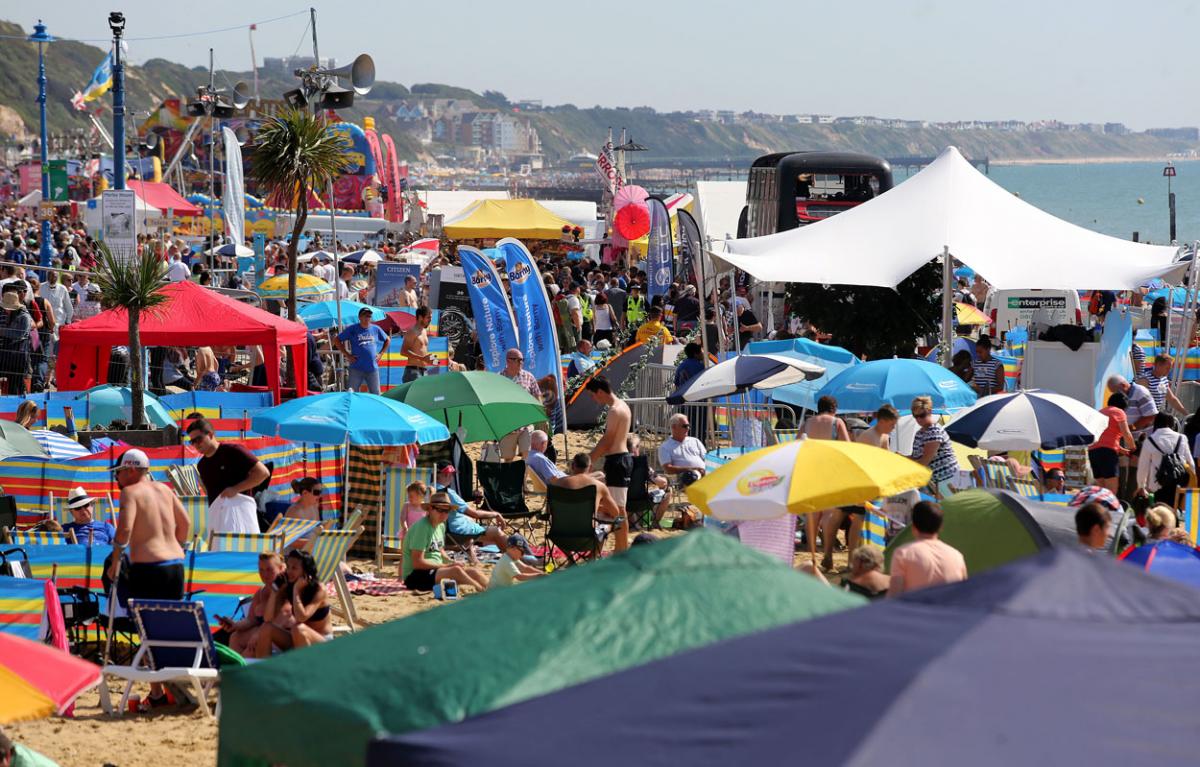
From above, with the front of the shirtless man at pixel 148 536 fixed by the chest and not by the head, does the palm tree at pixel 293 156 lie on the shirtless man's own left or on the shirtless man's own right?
on the shirtless man's own right

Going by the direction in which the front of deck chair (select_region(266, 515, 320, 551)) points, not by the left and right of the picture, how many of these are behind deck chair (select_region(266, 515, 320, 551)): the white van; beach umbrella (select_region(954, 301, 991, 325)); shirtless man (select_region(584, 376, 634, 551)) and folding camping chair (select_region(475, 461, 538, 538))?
4

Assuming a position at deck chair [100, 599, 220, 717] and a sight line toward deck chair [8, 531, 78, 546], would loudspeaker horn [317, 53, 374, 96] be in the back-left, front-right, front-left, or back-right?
front-right

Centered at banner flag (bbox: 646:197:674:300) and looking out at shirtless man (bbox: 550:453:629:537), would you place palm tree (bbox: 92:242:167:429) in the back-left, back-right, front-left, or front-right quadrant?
front-right

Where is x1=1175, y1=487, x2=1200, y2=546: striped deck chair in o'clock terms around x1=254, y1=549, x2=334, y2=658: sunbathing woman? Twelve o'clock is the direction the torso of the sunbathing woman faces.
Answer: The striped deck chair is roughly at 7 o'clock from the sunbathing woman.

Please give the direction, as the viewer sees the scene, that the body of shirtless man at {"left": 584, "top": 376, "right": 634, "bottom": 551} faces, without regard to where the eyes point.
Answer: to the viewer's left

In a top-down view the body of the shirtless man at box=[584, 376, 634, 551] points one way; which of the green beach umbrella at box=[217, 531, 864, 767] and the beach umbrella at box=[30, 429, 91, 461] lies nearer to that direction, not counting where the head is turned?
the beach umbrella

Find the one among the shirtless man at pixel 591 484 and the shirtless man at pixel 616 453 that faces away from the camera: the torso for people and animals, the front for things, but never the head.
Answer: the shirtless man at pixel 591 484

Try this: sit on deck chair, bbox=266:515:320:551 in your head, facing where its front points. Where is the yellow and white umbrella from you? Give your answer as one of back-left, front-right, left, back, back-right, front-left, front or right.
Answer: left

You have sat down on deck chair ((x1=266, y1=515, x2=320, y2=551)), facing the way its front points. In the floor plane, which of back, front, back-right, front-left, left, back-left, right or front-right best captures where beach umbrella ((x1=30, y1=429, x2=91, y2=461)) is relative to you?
right

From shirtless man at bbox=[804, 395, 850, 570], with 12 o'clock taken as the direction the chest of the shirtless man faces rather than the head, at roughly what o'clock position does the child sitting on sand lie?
The child sitting on sand is roughly at 8 o'clock from the shirtless man.

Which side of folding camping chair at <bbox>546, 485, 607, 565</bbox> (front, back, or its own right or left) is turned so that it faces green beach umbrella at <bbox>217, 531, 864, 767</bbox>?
back

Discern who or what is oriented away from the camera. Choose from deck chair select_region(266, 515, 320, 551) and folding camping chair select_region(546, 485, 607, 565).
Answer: the folding camping chair

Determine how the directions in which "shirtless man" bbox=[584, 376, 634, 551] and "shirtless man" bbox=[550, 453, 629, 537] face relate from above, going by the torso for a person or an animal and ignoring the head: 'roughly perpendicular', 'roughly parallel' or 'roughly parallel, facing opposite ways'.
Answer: roughly perpendicular
